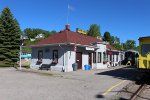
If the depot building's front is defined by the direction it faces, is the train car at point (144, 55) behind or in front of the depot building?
in front

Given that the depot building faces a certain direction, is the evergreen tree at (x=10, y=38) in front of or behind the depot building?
behind

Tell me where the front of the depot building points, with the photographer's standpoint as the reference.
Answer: facing the viewer and to the right of the viewer

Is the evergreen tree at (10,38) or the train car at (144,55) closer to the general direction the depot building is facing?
the train car
